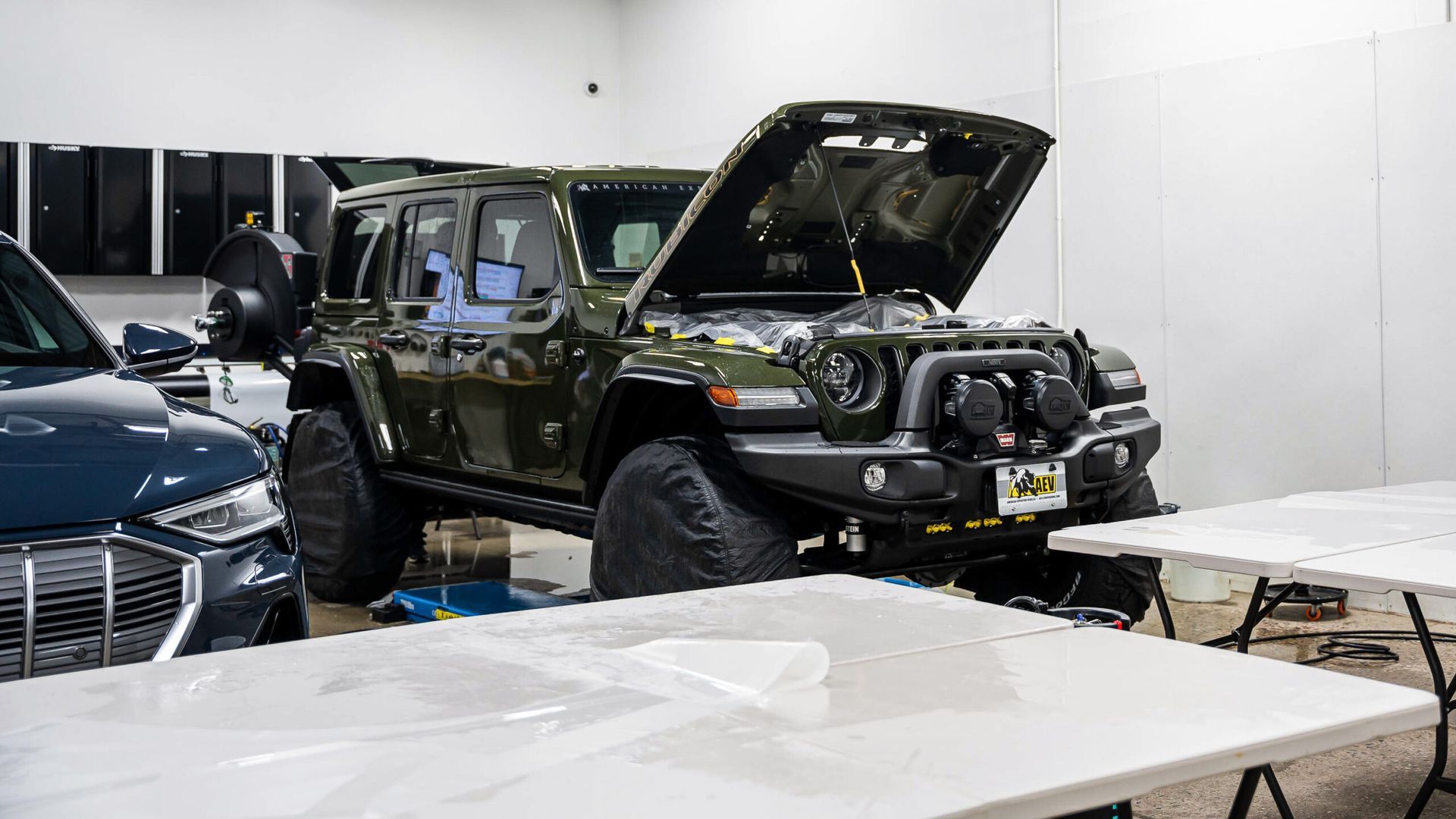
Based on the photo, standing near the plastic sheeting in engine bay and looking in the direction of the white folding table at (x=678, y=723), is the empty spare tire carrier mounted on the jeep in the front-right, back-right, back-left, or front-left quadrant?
back-right

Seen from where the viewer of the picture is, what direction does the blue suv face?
facing the viewer

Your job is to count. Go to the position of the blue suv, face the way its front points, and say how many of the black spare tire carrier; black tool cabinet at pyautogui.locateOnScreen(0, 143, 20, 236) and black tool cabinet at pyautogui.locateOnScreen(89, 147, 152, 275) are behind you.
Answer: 3

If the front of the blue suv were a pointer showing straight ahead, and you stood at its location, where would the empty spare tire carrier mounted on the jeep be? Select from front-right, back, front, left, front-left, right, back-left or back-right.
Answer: back

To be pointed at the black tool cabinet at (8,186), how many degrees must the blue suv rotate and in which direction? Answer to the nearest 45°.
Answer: approximately 180°

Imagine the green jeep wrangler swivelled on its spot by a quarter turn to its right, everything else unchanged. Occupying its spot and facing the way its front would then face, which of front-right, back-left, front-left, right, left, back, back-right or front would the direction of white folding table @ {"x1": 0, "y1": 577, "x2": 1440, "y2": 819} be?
front-left

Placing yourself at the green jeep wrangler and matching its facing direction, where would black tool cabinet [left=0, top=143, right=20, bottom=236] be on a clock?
The black tool cabinet is roughly at 6 o'clock from the green jeep wrangler.

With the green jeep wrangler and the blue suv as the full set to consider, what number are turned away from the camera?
0

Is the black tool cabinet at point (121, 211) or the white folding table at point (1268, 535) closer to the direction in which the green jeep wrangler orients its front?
the white folding table

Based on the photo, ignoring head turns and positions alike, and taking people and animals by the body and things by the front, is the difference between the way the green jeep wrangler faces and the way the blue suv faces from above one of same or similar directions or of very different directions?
same or similar directions

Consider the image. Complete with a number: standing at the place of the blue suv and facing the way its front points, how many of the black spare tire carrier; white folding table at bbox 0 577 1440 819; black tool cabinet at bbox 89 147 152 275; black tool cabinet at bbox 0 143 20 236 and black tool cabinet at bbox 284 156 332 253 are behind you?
4

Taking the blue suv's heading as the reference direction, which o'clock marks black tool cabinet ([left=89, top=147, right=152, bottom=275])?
The black tool cabinet is roughly at 6 o'clock from the blue suv.

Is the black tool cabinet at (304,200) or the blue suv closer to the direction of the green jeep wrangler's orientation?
the blue suv

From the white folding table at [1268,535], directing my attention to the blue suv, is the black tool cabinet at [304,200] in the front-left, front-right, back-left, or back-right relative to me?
front-right

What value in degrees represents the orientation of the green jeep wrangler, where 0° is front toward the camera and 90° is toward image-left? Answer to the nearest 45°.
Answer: approximately 315°

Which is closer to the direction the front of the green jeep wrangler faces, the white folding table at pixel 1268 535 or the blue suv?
the white folding table

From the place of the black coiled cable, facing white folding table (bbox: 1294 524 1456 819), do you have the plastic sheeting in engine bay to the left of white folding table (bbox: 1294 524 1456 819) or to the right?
right

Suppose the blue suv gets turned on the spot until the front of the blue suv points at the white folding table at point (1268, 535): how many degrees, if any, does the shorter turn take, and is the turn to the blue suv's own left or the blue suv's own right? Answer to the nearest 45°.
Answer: approximately 90° to the blue suv's own left
